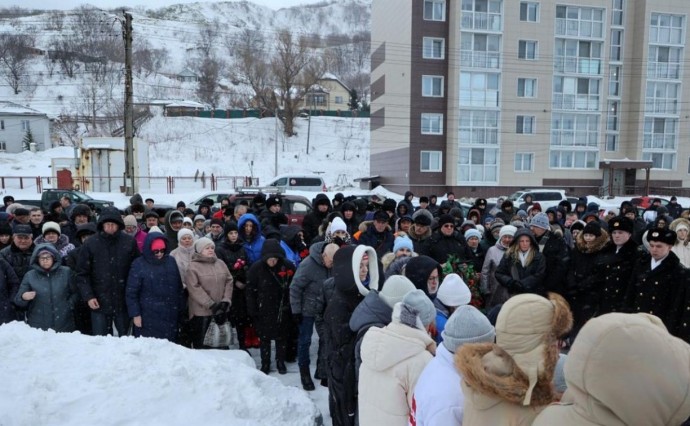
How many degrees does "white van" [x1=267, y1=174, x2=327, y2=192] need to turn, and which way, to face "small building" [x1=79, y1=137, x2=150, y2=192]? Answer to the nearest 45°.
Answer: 0° — it already faces it

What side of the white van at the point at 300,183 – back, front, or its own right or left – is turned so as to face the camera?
left

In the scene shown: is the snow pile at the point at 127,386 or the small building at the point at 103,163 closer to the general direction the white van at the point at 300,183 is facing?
the small building

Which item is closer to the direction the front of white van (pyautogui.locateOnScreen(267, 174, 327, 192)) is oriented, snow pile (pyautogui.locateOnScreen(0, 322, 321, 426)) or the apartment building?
the snow pile

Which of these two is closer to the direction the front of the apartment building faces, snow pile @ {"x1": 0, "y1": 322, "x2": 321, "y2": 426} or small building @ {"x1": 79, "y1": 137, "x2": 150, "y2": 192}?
the snow pile

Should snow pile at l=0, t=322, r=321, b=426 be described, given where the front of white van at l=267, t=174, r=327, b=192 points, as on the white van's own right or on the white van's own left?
on the white van's own left

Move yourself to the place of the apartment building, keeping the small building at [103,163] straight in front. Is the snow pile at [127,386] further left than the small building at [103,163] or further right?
left

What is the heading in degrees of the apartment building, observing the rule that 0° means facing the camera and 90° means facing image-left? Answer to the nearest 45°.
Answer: approximately 0°

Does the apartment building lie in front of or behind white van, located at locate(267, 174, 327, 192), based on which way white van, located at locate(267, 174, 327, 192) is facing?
behind

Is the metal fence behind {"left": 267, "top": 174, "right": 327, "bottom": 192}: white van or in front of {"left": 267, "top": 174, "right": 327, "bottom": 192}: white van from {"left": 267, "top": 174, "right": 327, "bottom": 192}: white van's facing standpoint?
in front

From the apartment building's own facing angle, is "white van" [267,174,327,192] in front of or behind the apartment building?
in front
